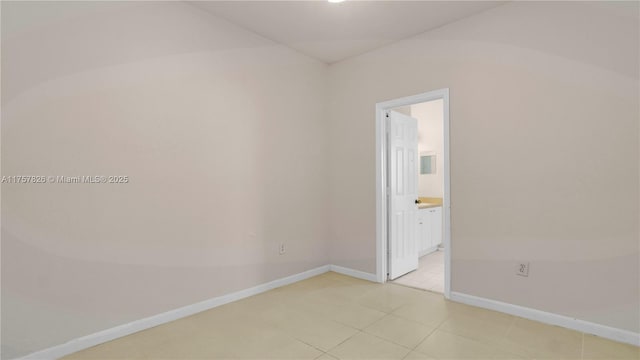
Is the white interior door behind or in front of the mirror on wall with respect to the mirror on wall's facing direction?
in front

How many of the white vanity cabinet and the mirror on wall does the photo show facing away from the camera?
0

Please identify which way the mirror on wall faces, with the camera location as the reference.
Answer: facing the viewer

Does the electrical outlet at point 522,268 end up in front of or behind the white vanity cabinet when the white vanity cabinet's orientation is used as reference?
in front

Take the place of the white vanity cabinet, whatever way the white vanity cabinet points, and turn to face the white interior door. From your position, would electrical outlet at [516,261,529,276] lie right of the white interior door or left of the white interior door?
left
